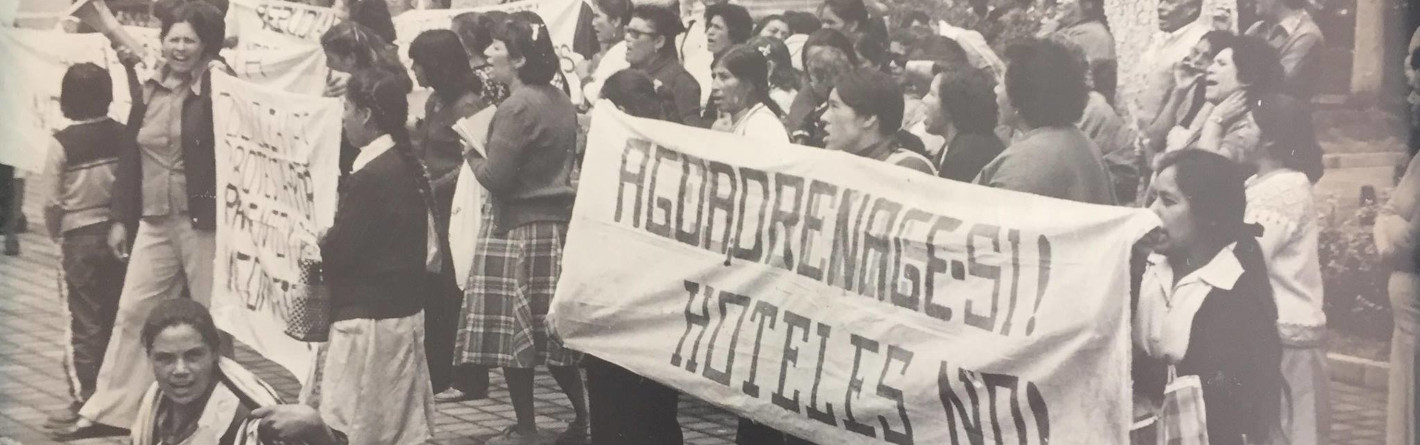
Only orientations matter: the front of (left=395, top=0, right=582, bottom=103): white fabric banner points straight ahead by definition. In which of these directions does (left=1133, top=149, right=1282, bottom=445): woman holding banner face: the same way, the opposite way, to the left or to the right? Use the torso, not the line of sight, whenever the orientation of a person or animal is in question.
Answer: to the right

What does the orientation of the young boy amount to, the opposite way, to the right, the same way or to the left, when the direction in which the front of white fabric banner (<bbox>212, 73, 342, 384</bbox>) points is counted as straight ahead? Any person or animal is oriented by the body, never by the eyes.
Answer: the opposite way

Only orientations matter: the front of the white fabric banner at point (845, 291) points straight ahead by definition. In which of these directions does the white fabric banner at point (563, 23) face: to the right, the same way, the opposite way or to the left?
the same way

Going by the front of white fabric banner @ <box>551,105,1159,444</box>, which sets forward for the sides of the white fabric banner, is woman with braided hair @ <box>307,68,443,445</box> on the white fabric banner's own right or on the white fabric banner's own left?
on the white fabric banner's own right

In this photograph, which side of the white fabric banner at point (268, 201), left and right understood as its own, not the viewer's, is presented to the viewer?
front

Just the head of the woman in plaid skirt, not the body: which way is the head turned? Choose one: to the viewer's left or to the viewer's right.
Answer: to the viewer's left

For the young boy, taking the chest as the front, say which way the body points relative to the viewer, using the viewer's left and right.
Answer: facing away from the viewer

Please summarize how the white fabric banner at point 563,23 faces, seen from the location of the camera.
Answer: facing the viewer

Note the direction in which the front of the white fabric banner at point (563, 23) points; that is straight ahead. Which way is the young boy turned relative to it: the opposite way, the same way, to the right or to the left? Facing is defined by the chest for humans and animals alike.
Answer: the opposite way

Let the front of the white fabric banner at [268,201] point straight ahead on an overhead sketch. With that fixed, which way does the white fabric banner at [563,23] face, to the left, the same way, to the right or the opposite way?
the same way

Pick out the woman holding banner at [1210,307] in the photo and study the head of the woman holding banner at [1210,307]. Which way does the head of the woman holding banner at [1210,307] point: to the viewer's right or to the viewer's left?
to the viewer's left

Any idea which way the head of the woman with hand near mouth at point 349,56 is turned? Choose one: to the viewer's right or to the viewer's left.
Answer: to the viewer's left

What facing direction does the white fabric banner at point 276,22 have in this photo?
toward the camera
